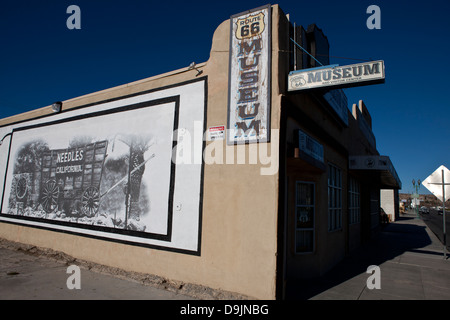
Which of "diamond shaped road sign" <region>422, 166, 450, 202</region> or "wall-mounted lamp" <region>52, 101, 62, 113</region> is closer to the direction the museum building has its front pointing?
the diamond shaped road sign

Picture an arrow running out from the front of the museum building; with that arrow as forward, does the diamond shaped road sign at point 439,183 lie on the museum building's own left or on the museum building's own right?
on the museum building's own left

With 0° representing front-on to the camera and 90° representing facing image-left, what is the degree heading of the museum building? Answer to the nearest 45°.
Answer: approximately 315°
